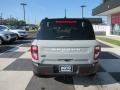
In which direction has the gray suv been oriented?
away from the camera
